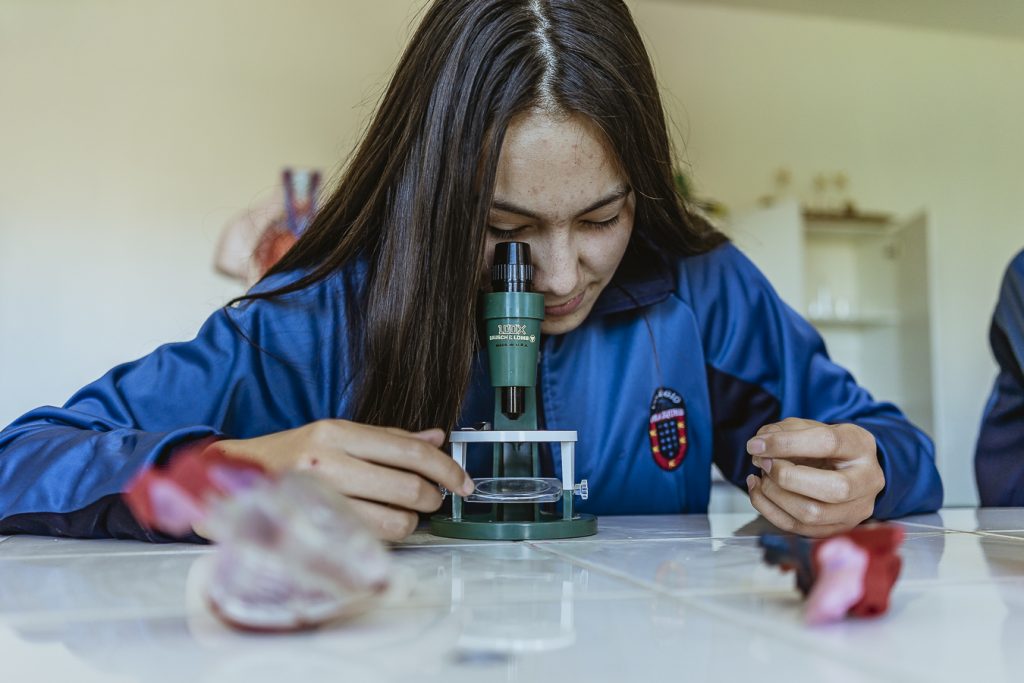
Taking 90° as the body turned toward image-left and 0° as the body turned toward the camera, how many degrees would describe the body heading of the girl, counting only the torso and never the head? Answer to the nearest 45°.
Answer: approximately 0°

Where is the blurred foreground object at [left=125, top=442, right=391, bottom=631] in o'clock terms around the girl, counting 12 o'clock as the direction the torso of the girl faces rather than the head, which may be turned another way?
The blurred foreground object is roughly at 12 o'clock from the girl.

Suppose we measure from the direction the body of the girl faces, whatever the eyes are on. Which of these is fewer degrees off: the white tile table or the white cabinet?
the white tile table

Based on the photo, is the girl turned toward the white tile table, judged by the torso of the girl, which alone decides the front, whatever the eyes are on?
yes

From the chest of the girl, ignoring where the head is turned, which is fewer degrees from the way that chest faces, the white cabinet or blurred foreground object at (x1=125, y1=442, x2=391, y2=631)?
the blurred foreground object

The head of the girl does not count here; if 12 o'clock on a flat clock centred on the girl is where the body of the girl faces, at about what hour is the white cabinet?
The white cabinet is roughly at 7 o'clock from the girl.

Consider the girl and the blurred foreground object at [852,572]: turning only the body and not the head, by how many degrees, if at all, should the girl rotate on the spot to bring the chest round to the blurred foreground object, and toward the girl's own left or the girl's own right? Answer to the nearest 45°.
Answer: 0° — they already face it
